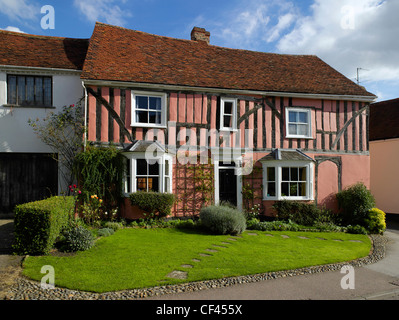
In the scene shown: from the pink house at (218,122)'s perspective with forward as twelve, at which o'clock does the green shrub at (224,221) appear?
The green shrub is roughly at 12 o'clock from the pink house.

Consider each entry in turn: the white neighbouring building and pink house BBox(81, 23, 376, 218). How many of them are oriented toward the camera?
2

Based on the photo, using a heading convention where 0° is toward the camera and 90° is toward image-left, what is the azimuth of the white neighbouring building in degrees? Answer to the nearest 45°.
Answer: approximately 0°

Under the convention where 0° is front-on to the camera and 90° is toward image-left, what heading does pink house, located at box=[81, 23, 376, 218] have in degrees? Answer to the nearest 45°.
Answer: approximately 0°

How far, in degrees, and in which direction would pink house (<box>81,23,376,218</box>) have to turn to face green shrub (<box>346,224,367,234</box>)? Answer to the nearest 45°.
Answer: approximately 90° to its left

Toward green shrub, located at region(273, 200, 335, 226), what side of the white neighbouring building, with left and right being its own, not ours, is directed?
left

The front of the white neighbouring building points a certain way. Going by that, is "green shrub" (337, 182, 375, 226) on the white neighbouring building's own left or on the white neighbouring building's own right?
on the white neighbouring building's own left

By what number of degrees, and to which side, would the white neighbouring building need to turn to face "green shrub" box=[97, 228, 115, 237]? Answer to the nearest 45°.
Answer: approximately 45° to its left

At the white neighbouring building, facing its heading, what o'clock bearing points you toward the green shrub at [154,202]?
The green shrub is roughly at 10 o'clock from the white neighbouring building.

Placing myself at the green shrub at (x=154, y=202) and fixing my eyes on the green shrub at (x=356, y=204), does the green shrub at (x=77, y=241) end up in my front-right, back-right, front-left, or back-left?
back-right
